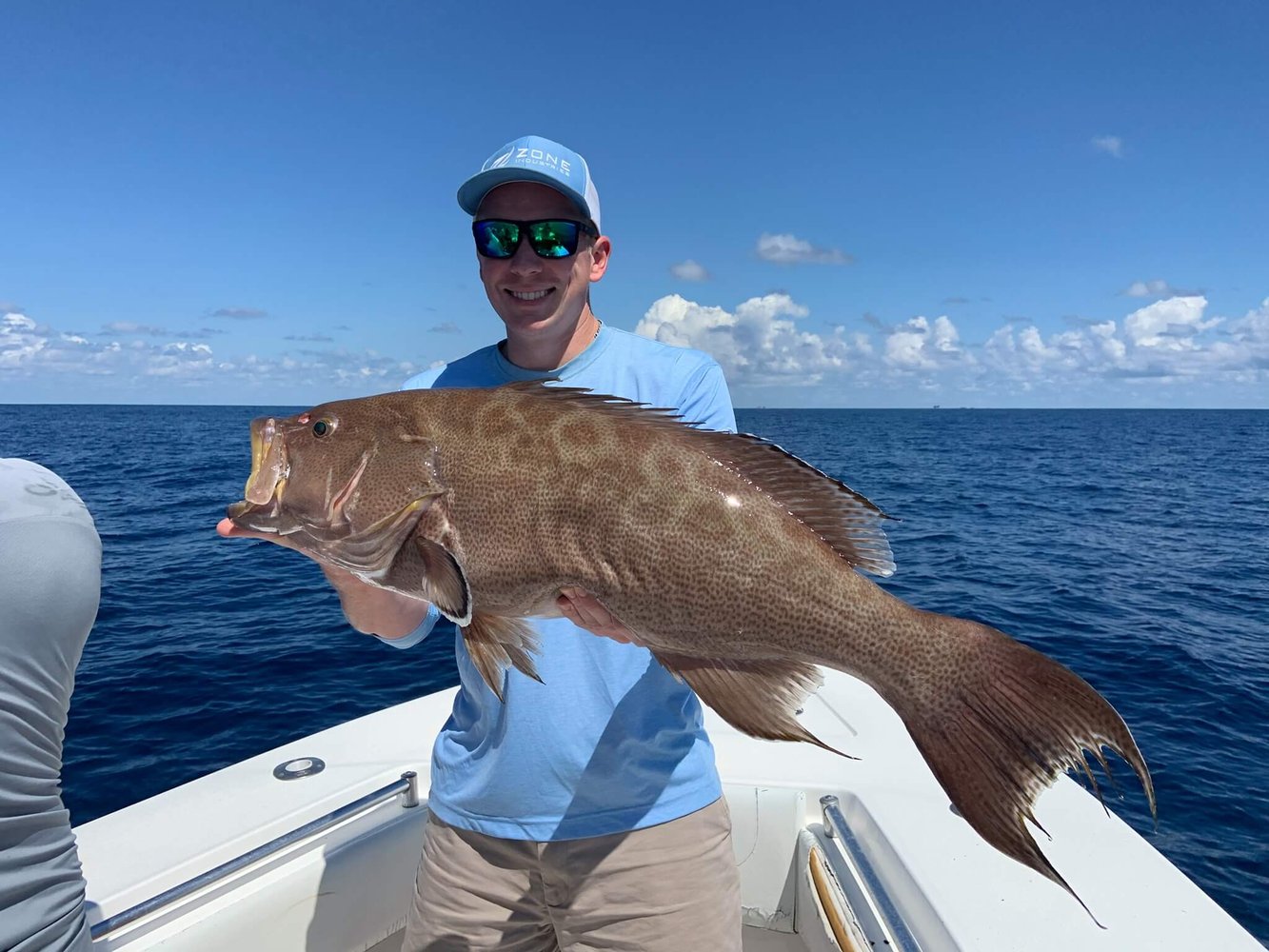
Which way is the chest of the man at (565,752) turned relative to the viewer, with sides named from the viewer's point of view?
facing the viewer

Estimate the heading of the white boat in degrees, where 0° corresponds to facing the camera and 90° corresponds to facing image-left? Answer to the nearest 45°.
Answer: approximately 180°
